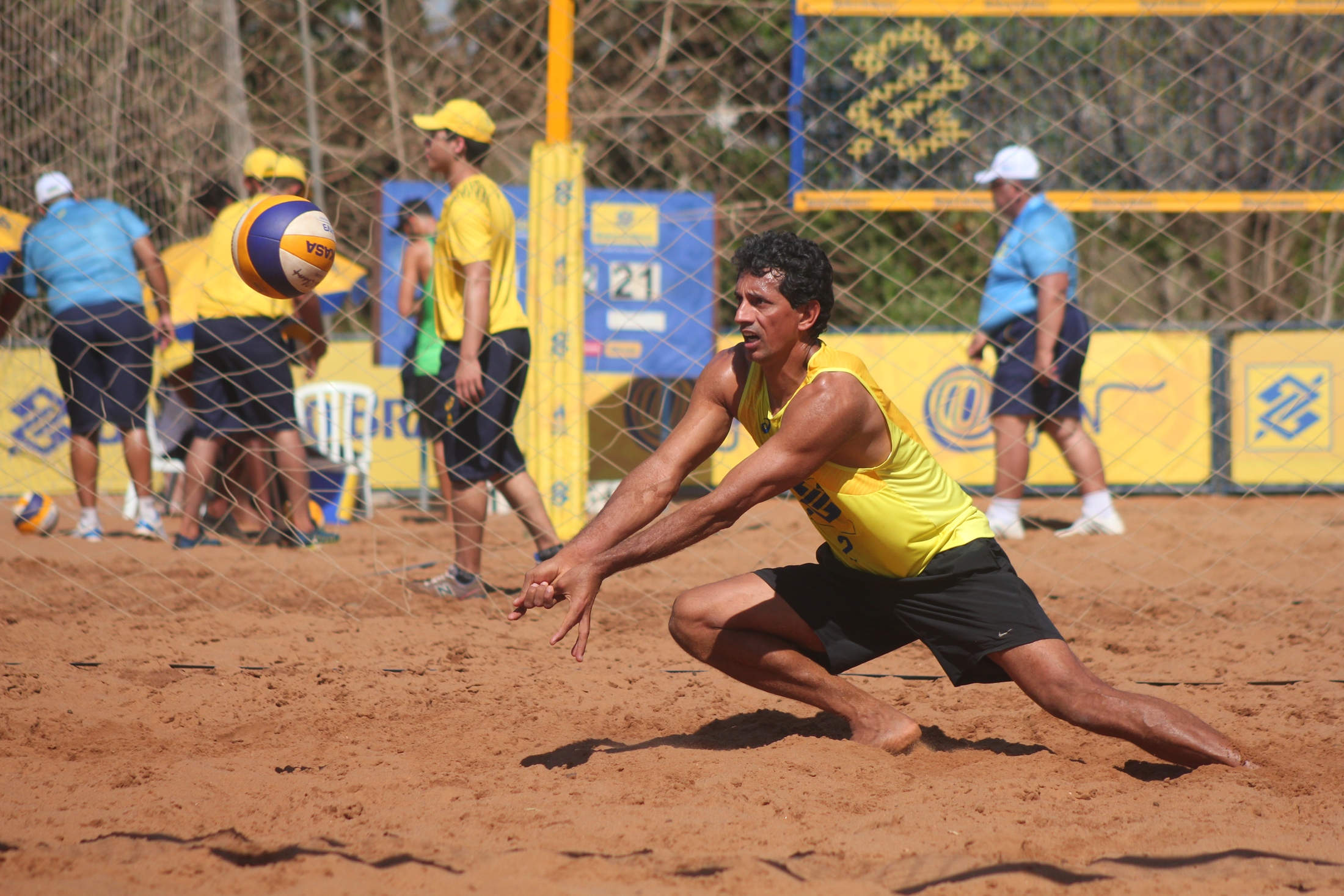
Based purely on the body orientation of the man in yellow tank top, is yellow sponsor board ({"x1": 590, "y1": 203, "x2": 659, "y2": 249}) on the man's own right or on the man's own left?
on the man's own right

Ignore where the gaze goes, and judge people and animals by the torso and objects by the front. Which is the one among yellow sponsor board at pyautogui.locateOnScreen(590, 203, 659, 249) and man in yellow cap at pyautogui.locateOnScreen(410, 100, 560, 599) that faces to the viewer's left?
the man in yellow cap

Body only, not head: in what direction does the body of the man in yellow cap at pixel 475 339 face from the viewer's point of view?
to the viewer's left

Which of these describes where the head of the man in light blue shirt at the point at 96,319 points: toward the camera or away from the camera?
away from the camera

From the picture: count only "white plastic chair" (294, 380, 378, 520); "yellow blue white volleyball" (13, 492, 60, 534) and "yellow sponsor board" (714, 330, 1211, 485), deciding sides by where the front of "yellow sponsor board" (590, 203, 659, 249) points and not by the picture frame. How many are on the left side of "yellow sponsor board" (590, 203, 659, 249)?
1

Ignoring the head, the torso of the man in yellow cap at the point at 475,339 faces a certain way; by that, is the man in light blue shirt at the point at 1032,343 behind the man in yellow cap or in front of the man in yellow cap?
behind

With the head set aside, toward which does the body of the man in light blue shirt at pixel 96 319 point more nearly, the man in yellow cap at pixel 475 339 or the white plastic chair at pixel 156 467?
the white plastic chair

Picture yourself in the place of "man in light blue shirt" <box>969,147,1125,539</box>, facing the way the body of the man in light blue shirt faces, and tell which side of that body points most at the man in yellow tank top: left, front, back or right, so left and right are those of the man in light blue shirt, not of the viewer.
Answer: left

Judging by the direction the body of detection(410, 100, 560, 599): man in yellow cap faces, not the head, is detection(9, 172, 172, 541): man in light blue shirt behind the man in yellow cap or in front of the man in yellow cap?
in front

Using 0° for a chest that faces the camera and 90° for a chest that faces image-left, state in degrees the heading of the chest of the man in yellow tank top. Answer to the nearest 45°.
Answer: approximately 45°

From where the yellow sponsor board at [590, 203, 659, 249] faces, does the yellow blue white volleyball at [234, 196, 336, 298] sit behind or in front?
in front

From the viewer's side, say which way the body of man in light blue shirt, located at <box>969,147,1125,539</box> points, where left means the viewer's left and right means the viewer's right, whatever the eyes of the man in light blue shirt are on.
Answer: facing to the left of the viewer

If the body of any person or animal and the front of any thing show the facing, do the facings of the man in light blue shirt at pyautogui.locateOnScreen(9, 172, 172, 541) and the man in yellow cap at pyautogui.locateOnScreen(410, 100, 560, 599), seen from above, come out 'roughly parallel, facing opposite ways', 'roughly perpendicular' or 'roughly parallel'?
roughly perpendicular

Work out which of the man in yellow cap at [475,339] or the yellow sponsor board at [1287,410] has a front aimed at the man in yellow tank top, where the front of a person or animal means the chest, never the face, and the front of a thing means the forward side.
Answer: the yellow sponsor board

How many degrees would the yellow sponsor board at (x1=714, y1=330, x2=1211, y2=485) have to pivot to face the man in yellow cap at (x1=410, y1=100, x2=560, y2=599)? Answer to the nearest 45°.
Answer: approximately 45° to its right

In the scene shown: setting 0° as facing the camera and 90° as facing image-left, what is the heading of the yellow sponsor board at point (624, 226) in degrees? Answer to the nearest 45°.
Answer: approximately 0°
